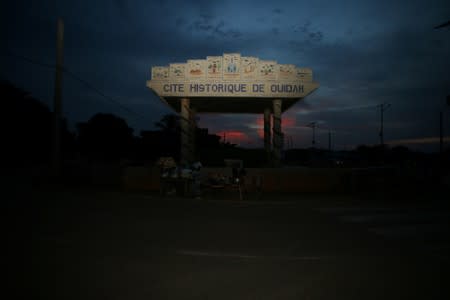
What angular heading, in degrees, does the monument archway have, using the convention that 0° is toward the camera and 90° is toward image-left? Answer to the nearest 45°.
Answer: approximately 0°

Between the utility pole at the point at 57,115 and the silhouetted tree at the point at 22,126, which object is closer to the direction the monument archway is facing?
the utility pole

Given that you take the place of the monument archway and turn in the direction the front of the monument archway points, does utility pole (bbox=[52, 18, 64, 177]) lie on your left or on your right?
on your right

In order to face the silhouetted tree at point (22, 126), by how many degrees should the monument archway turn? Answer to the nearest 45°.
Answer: approximately 135° to its right
